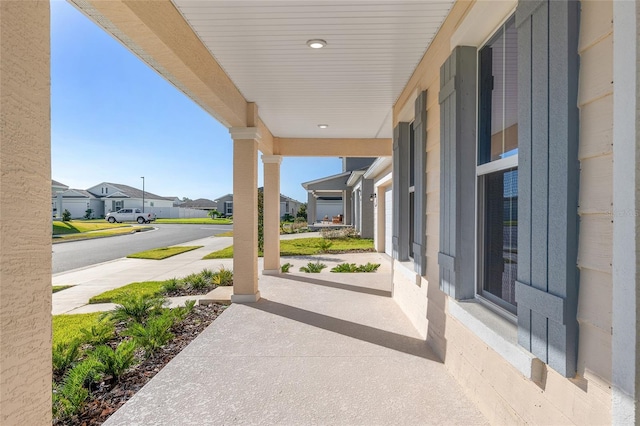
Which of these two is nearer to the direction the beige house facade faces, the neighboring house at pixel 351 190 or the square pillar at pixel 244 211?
the square pillar

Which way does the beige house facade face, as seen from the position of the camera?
facing to the left of the viewer

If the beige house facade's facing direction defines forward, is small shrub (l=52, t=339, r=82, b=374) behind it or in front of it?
in front

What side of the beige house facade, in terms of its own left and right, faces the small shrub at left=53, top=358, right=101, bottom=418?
front

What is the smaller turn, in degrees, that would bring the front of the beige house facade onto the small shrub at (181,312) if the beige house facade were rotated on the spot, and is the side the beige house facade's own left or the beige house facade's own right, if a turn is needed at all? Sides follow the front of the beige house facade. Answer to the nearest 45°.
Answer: approximately 45° to the beige house facade's own right

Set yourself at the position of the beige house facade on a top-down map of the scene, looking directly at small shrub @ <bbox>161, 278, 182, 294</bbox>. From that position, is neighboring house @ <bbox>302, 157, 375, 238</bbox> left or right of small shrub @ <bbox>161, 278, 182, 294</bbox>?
right

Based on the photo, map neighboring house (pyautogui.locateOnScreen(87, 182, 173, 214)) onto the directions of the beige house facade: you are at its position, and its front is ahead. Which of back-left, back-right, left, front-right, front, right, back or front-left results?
front-right

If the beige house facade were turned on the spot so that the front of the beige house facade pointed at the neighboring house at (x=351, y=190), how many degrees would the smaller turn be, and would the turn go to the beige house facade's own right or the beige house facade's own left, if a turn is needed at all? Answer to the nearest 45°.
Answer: approximately 90° to the beige house facade's own right

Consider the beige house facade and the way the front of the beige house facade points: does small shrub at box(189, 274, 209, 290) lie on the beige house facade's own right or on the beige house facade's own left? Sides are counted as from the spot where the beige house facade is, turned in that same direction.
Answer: on the beige house facade's own right

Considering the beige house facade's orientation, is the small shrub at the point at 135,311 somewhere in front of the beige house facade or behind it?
in front

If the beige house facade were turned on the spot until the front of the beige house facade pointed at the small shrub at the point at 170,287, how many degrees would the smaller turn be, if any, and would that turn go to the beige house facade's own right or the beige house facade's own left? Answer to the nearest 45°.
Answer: approximately 45° to the beige house facade's own right
